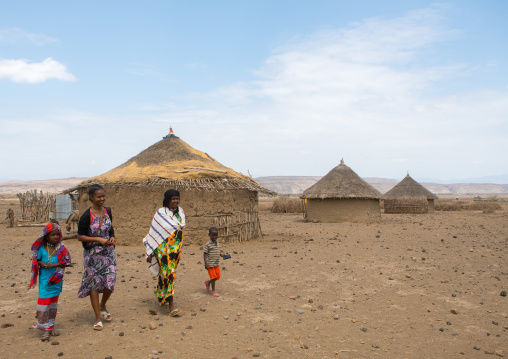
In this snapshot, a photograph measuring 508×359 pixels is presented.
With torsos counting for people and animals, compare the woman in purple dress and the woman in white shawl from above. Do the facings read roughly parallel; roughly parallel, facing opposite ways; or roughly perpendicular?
roughly parallel

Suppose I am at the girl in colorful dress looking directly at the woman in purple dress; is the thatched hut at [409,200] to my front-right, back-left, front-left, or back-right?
front-left

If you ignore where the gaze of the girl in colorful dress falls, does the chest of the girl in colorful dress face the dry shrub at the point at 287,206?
no

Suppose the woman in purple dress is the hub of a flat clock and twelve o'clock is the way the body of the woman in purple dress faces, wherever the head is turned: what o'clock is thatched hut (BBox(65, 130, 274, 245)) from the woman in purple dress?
The thatched hut is roughly at 8 o'clock from the woman in purple dress.

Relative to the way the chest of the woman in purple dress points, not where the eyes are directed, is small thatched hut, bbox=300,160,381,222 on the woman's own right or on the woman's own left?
on the woman's own left

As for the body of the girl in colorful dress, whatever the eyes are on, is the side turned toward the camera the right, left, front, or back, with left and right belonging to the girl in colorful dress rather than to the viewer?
front

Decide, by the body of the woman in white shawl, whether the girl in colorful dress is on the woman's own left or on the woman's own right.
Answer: on the woman's own right

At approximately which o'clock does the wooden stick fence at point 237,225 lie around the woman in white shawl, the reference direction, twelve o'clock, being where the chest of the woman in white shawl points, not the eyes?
The wooden stick fence is roughly at 8 o'clock from the woman in white shawl.

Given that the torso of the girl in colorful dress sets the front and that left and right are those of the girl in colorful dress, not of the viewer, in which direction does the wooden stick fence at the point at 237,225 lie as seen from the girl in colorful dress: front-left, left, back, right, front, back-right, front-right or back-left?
back-left

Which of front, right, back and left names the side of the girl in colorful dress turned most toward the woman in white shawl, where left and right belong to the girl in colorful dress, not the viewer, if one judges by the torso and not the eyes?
left

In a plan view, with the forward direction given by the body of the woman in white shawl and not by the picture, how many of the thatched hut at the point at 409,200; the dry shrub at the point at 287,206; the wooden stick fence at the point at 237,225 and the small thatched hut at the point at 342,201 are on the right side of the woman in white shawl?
0

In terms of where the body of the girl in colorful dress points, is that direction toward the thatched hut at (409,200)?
no

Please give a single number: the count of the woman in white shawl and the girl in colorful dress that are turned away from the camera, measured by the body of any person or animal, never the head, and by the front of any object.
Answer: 0

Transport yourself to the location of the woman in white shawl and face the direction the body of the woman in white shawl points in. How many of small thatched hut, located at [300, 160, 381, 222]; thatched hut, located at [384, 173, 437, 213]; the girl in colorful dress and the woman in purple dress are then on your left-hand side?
2

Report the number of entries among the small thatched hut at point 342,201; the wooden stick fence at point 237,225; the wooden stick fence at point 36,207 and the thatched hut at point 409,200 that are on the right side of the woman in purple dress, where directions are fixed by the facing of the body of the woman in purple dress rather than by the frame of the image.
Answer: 0

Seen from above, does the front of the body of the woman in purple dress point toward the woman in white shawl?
no

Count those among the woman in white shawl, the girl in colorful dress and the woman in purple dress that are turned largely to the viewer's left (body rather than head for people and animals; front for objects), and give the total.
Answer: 0
